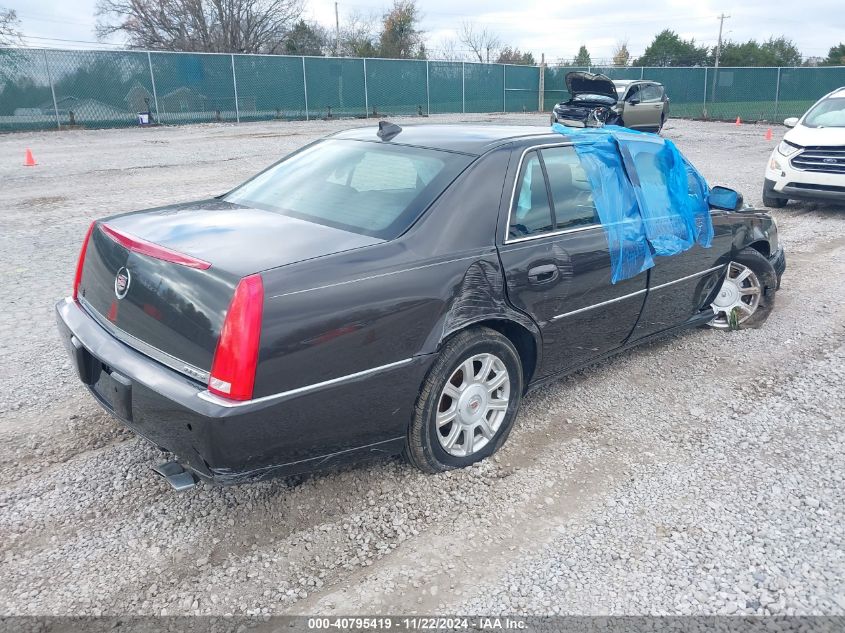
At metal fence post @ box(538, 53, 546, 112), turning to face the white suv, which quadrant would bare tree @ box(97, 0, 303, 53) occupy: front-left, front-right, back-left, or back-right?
back-right

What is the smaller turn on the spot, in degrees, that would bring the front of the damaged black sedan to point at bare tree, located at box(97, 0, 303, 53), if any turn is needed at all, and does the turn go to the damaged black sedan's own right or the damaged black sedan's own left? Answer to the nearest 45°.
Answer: approximately 45° to the damaged black sedan's own left

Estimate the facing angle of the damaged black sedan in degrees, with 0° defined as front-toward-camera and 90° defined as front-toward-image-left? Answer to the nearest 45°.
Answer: approximately 225°

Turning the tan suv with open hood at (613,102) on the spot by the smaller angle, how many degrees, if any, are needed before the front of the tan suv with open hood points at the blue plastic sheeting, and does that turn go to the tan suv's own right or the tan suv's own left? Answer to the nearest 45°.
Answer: approximately 45° to the tan suv's own left

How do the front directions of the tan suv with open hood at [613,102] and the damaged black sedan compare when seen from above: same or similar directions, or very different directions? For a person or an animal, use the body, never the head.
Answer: very different directions

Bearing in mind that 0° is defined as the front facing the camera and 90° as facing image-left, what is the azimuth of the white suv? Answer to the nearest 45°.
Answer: approximately 45°

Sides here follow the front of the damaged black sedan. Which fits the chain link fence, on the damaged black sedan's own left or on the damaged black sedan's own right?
on the damaged black sedan's own left
